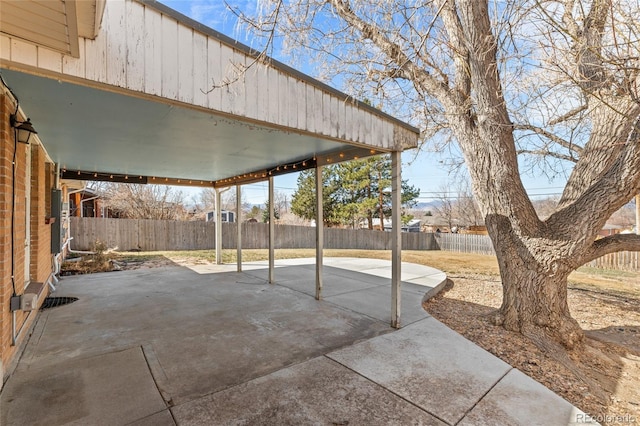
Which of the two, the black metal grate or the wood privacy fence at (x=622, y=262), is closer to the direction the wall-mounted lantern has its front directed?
the wood privacy fence

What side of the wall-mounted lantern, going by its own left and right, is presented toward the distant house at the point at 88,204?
left

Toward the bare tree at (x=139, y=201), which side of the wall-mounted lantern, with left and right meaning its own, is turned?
left

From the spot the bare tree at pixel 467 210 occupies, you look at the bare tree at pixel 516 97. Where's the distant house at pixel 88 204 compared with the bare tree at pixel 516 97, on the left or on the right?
right

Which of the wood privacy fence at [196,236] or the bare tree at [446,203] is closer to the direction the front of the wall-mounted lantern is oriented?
the bare tree

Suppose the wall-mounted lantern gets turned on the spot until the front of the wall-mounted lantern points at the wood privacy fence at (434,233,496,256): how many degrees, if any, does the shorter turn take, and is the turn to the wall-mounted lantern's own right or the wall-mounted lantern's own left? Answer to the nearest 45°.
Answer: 0° — it already faces it

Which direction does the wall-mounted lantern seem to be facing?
to the viewer's right

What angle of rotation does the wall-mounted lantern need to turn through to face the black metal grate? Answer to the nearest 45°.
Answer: approximately 90° to its left
